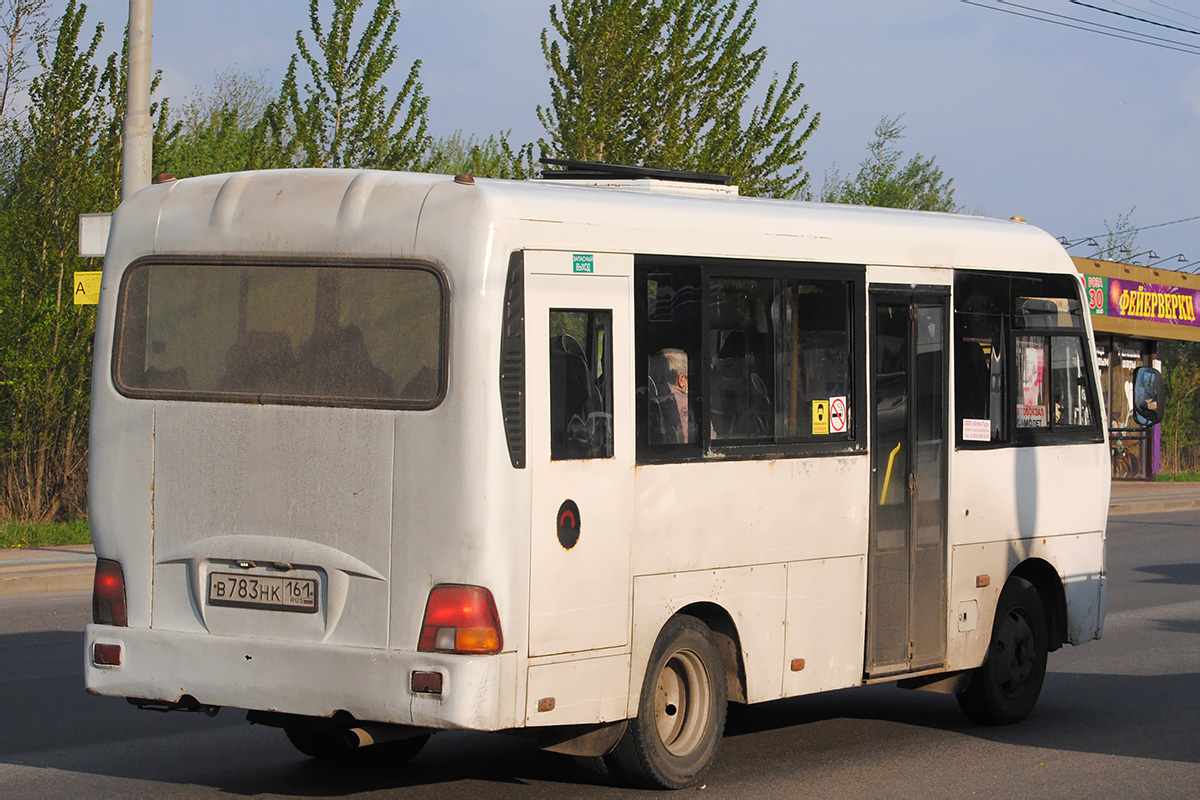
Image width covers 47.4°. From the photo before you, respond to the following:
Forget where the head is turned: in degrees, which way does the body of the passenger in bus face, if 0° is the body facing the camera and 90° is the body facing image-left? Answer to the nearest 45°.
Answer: approximately 225°

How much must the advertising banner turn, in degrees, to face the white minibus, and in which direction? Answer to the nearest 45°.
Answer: approximately 45° to its right

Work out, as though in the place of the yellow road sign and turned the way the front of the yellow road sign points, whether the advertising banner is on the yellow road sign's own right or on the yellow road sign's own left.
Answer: on the yellow road sign's own left

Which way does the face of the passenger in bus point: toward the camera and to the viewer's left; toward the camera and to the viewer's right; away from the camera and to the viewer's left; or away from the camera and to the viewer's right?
away from the camera and to the viewer's right

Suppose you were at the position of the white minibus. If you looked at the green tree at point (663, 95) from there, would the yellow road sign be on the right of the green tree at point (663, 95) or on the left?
left

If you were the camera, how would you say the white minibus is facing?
facing away from the viewer and to the right of the viewer

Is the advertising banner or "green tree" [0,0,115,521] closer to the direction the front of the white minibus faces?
the advertising banner

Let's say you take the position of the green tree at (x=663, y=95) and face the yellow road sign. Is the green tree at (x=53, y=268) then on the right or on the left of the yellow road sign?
right

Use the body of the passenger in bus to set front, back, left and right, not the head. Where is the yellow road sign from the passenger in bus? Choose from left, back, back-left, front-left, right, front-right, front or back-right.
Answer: left

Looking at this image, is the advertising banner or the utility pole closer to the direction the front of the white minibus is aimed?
the advertising banner

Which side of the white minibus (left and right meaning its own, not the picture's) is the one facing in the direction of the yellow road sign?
left

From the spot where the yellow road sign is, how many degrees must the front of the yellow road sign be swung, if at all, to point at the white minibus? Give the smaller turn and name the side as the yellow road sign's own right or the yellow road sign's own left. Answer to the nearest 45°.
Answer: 0° — it already faces it
